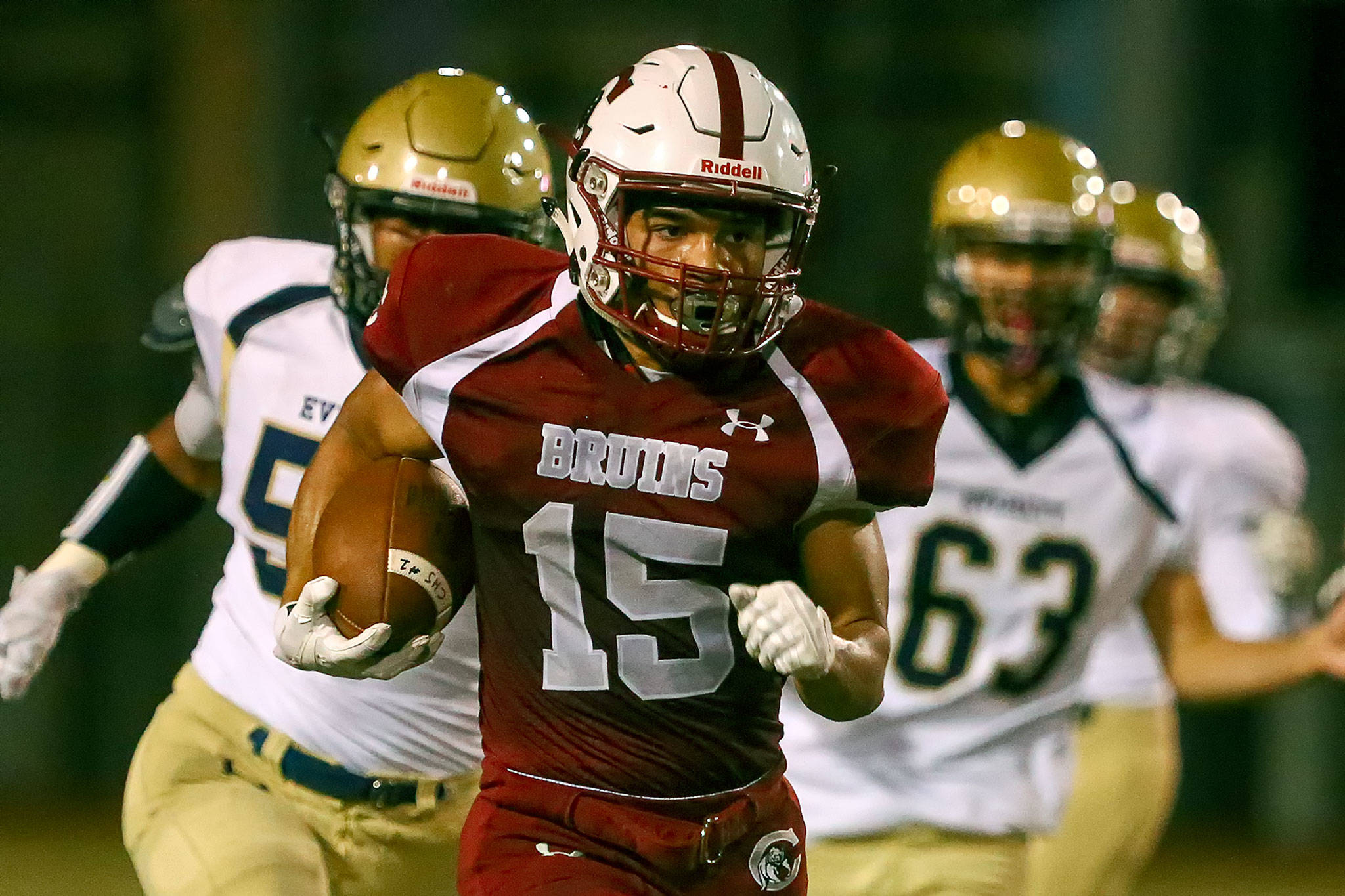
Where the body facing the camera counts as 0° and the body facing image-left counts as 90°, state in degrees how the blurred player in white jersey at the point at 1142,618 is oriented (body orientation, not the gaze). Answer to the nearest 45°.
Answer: approximately 45°

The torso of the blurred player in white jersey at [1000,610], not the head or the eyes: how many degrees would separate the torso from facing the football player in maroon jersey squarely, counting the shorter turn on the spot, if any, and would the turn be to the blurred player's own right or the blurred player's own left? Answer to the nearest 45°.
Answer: approximately 45° to the blurred player's own right

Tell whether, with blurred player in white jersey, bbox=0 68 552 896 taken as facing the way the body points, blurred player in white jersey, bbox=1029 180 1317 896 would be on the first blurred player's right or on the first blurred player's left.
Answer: on the first blurred player's left

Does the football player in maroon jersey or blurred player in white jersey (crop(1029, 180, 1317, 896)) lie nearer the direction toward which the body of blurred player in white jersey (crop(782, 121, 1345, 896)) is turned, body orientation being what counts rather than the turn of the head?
the football player in maroon jersey

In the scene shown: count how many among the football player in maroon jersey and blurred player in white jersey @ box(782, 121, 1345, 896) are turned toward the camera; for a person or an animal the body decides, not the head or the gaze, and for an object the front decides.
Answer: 2

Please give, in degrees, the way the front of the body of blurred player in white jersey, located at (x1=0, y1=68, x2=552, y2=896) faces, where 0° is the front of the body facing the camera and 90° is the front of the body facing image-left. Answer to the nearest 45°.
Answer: approximately 315°

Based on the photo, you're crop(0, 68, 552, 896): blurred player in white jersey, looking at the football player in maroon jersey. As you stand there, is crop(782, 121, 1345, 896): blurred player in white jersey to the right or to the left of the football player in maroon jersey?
left

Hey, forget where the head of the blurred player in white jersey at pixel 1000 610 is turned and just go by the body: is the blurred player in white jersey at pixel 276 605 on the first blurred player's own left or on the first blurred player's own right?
on the first blurred player's own right

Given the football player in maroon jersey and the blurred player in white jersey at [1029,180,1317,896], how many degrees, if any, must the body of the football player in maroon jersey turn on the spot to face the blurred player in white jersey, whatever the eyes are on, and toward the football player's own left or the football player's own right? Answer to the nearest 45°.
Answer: approximately 135° to the football player's own left

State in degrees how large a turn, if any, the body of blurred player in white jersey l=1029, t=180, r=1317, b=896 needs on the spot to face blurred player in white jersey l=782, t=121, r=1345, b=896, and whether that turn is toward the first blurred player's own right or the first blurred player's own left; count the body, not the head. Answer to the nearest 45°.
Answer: approximately 45° to the first blurred player's own left

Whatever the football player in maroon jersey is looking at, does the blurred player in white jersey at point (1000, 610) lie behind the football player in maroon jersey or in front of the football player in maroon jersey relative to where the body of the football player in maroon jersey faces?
behind
